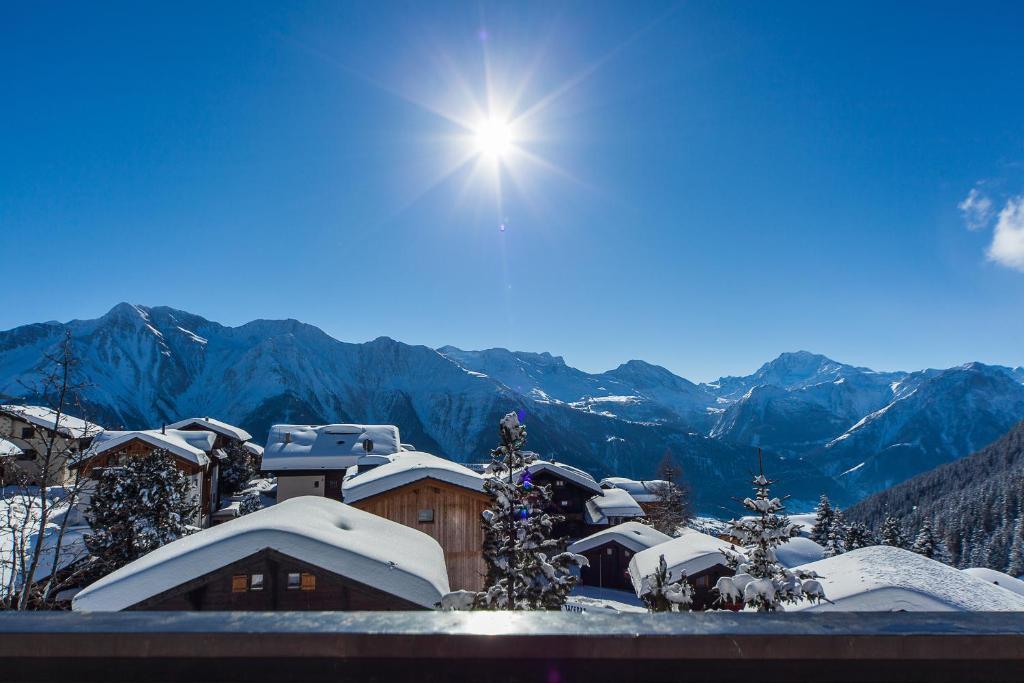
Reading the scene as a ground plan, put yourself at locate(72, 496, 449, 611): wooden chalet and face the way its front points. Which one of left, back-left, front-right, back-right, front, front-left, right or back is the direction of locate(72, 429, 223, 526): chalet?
back

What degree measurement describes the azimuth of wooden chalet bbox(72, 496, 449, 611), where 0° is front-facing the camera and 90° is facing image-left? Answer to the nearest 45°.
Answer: approximately 0°

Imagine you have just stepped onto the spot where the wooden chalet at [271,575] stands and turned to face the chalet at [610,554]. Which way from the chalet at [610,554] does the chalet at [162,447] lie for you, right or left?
left

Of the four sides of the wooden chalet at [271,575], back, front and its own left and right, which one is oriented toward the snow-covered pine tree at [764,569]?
left

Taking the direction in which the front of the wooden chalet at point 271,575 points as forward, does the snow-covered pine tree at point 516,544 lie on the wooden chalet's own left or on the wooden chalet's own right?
on the wooden chalet's own left

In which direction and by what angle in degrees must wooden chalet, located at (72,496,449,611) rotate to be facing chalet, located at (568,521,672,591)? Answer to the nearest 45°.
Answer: approximately 135° to its left

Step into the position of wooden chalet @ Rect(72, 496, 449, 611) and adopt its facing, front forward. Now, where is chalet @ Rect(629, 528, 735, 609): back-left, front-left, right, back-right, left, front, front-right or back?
back-left

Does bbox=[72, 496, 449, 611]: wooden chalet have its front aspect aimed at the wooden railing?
yes

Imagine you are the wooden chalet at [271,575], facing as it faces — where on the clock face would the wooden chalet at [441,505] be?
the wooden chalet at [441,505] is roughly at 7 o'clock from the wooden chalet at [271,575].
